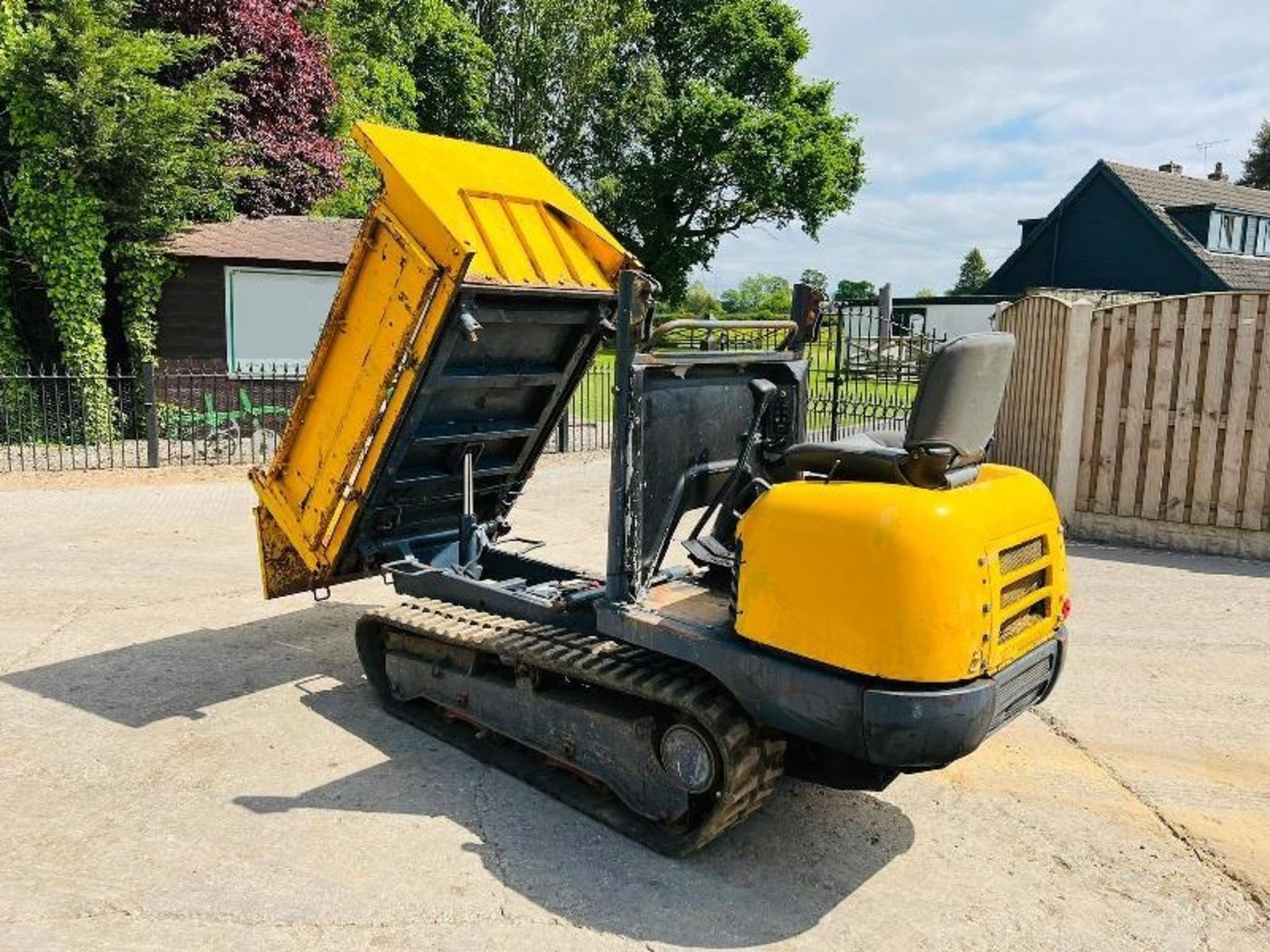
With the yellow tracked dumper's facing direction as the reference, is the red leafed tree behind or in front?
in front

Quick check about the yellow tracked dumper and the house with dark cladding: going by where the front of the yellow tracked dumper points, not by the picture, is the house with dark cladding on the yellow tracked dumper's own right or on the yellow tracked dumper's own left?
on the yellow tracked dumper's own right

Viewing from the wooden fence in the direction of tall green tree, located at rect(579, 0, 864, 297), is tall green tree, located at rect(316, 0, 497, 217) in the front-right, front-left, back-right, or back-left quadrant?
front-left

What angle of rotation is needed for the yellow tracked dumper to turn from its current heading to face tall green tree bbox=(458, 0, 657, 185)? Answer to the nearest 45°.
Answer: approximately 45° to its right

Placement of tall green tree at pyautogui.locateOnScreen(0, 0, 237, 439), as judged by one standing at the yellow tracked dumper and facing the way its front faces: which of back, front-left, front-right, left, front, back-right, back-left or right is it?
front

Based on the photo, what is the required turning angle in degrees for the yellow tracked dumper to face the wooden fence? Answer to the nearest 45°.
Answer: approximately 90° to its right

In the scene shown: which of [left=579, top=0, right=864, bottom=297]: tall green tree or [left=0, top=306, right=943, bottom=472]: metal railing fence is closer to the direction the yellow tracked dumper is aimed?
the metal railing fence

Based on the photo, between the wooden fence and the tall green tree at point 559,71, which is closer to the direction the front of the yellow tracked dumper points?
the tall green tree

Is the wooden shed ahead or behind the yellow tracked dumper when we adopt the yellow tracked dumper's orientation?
ahead

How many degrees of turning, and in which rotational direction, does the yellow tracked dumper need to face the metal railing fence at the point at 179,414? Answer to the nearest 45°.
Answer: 0° — it already faces it

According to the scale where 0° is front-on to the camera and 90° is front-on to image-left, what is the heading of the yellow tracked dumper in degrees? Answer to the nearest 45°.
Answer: approximately 135°

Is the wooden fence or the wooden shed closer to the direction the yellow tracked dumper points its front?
the wooden shed

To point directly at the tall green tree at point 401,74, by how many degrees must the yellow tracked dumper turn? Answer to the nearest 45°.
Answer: approximately 45° to its right

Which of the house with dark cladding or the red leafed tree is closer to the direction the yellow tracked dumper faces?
the red leafed tree
